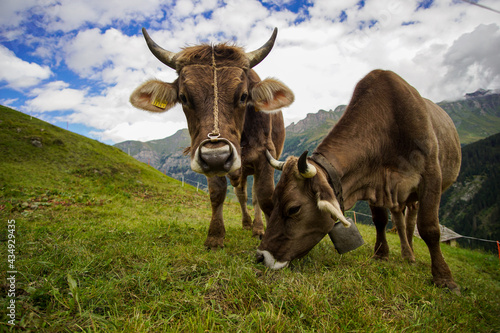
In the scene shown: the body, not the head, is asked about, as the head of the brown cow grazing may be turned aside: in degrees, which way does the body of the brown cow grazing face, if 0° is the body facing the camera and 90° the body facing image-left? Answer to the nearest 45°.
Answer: approximately 45°
